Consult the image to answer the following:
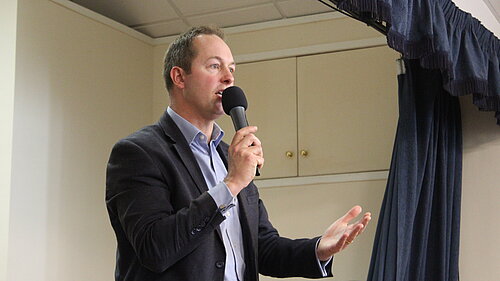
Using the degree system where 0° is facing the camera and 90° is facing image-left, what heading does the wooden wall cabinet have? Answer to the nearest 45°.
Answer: approximately 0°

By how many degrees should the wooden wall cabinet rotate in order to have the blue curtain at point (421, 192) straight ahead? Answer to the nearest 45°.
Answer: approximately 45° to its left

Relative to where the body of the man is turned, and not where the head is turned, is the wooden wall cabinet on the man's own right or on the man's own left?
on the man's own left

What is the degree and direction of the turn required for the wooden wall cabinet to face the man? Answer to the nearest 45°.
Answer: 0° — it already faces them

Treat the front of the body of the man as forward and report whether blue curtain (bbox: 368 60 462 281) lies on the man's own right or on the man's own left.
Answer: on the man's own left

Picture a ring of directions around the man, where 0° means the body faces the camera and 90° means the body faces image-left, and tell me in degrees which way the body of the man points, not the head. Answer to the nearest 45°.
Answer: approximately 315°
